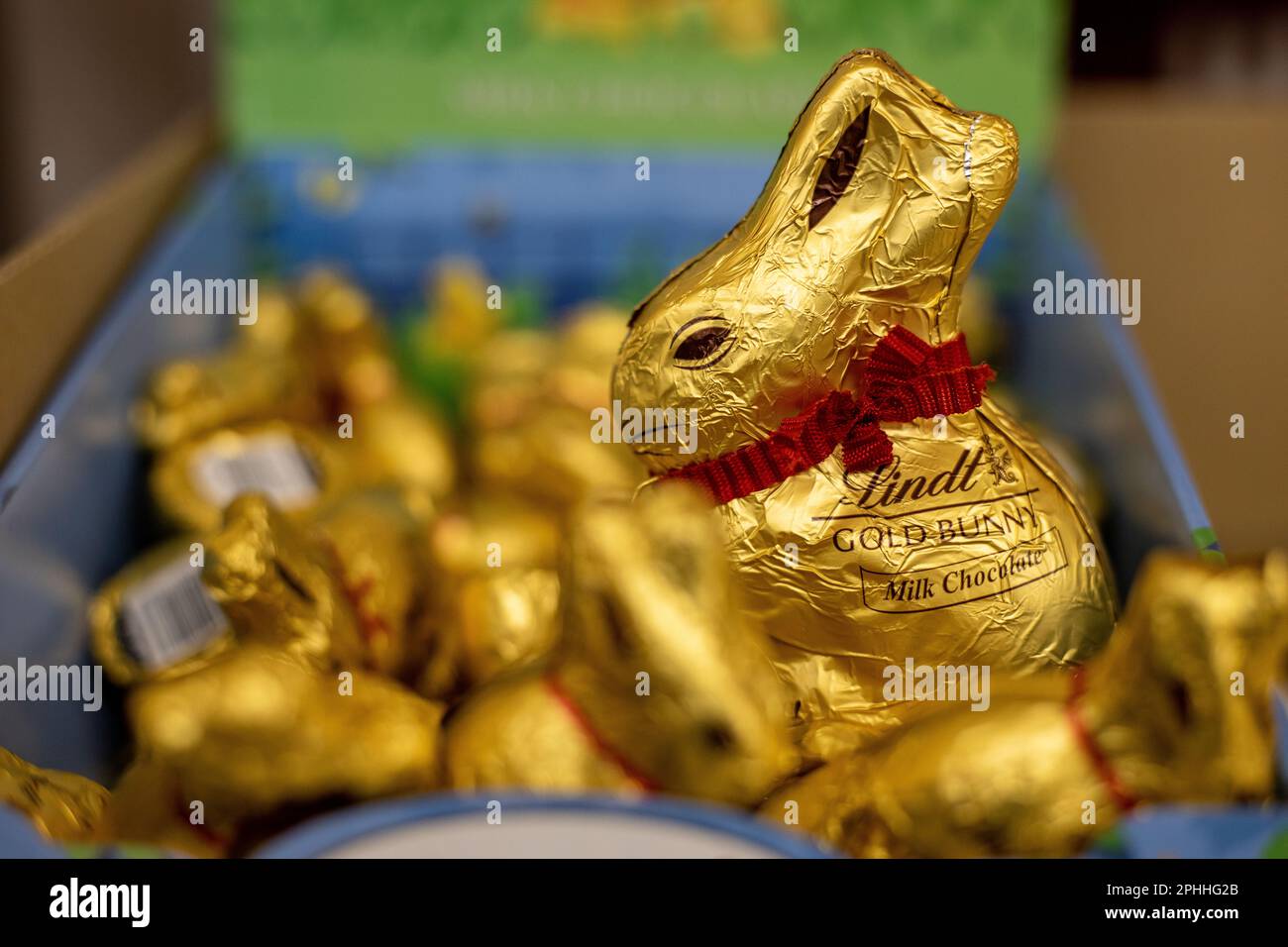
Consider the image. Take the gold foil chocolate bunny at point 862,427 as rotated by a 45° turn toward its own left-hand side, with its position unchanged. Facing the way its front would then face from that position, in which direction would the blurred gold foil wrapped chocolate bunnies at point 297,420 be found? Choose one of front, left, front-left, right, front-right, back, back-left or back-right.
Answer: right

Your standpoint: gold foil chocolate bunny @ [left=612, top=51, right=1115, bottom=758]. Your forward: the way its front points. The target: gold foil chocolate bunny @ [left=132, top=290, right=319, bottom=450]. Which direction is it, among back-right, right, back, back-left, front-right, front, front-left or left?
front-right

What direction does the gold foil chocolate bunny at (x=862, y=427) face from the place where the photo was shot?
facing to the left of the viewer
